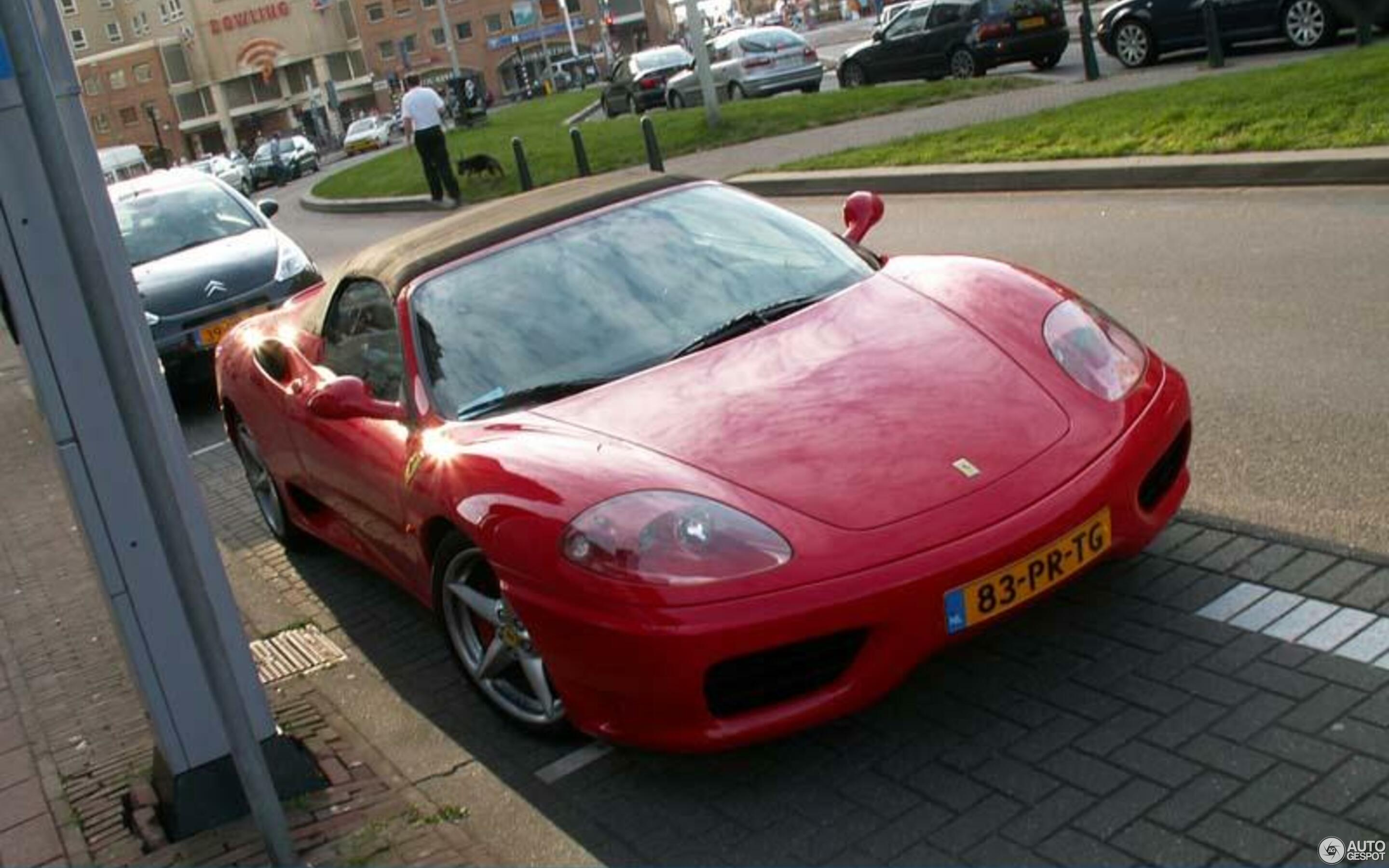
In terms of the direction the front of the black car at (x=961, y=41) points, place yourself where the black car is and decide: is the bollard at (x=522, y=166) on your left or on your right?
on your left

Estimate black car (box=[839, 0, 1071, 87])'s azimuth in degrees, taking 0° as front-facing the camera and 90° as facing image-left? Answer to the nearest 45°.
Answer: approximately 135°

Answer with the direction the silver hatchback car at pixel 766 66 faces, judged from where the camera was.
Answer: facing away from the viewer and to the left of the viewer

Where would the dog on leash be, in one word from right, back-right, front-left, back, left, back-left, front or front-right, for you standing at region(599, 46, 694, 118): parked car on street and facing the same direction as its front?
back-left

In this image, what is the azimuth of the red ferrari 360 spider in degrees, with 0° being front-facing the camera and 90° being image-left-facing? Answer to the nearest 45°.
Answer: approximately 315°

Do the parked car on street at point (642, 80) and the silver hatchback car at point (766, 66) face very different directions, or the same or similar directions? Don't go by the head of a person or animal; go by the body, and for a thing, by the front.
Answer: same or similar directions

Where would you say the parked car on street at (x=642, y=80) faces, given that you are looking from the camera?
facing away from the viewer and to the left of the viewer

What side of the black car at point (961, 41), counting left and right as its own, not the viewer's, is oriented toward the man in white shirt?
left

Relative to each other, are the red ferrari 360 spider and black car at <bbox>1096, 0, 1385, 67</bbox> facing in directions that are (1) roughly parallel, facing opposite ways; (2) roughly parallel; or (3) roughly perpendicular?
roughly parallel, facing opposite ways

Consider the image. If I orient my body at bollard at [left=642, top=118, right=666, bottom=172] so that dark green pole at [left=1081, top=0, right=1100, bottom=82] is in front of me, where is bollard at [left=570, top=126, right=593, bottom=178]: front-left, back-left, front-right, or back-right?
back-left

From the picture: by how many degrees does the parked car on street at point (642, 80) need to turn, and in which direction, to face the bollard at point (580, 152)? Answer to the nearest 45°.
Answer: approximately 135° to its left

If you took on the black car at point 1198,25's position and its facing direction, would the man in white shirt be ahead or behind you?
ahead

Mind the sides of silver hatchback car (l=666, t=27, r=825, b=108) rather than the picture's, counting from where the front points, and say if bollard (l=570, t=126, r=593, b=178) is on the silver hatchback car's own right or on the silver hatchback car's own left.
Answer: on the silver hatchback car's own left

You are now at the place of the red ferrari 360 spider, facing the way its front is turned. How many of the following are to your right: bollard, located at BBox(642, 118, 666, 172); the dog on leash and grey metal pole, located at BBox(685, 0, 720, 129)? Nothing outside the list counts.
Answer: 0

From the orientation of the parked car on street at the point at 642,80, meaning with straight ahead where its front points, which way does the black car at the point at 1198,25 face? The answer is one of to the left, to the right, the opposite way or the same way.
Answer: the same way
